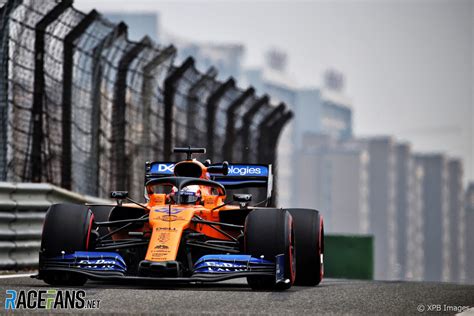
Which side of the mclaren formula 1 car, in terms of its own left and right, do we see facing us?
front

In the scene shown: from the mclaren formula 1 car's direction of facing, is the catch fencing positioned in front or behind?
behind

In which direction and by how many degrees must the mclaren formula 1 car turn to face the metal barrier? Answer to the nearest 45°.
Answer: approximately 135° to its right
